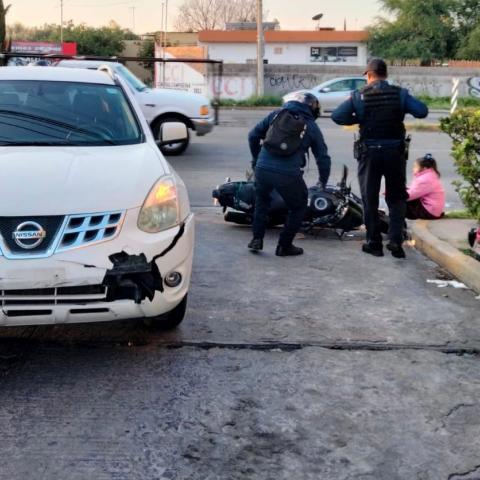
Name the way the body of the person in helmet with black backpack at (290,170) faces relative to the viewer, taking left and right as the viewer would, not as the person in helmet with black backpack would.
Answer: facing away from the viewer and to the right of the viewer

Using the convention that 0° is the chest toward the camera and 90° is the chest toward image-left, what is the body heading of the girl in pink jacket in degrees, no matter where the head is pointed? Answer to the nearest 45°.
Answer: approximately 90°

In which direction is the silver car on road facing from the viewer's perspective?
to the viewer's left

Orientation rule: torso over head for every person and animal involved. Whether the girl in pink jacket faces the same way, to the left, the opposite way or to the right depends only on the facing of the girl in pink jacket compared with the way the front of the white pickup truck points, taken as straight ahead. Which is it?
the opposite way

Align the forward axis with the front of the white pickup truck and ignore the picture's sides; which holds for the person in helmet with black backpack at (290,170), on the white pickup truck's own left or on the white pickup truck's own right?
on the white pickup truck's own right

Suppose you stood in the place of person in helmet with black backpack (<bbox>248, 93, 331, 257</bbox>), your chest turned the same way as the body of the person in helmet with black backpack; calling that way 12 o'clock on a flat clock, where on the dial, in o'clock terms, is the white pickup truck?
The white pickup truck is roughly at 10 o'clock from the person in helmet with black backpack.

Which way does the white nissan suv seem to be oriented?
toward the camera

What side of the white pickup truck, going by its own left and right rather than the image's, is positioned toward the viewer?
right
